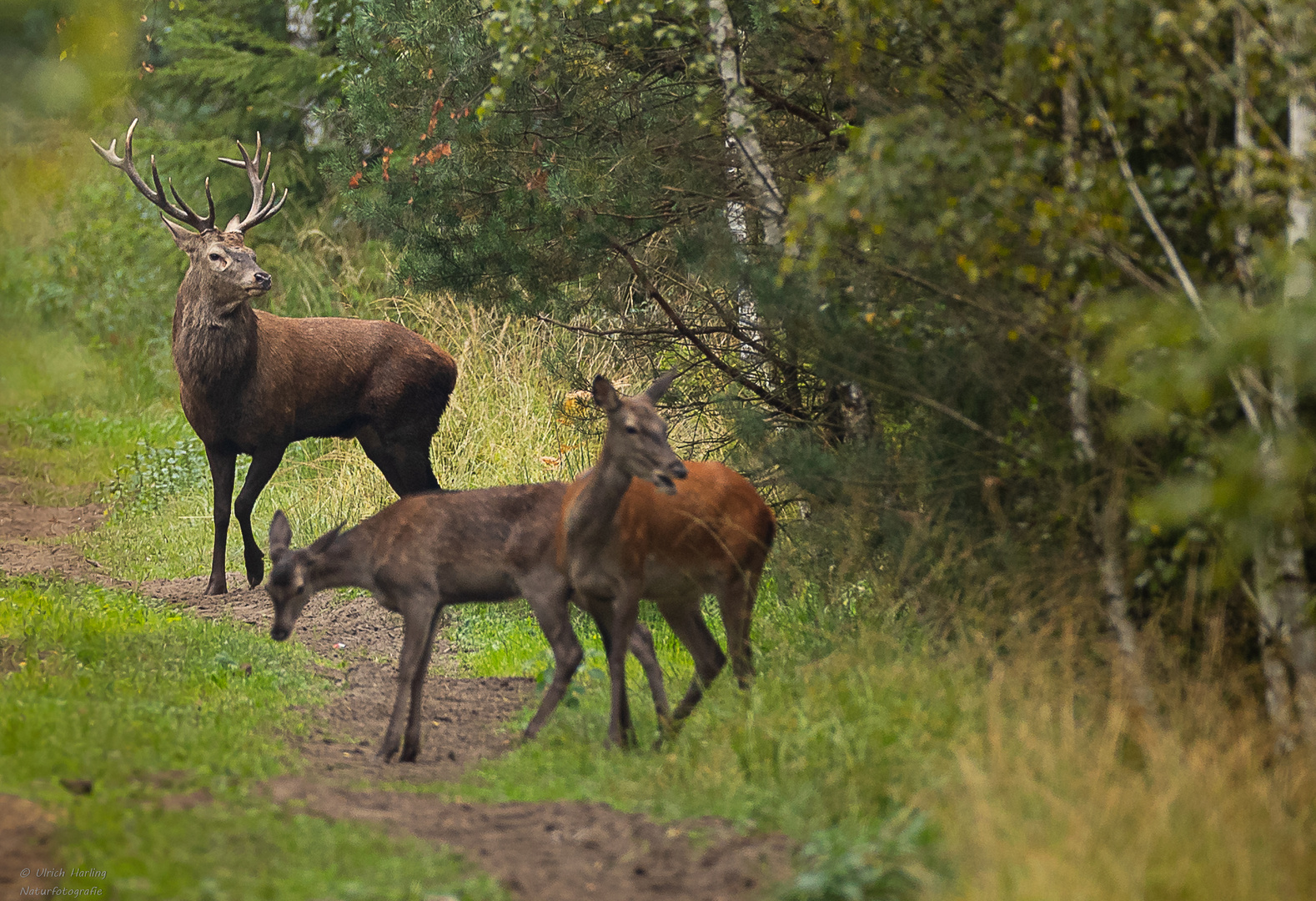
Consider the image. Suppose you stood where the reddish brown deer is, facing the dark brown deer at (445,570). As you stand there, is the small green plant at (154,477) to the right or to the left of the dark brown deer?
right

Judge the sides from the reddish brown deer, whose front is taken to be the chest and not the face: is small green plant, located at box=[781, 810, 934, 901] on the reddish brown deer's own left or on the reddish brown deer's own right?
on the reddish brown deer's own left

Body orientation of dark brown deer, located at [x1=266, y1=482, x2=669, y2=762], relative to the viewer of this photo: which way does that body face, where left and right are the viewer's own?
facing to the left of the viewer

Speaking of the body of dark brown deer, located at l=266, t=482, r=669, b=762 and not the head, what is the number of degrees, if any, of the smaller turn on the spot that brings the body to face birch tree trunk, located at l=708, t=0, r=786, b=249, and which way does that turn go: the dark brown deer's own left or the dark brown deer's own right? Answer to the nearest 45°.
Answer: approximately 135° to the dark brown deer's own right

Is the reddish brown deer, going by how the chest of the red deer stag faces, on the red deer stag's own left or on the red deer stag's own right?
on the red deer stag's own left

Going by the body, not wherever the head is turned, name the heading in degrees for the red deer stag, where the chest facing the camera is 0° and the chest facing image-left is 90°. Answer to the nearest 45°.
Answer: approximately 45°
